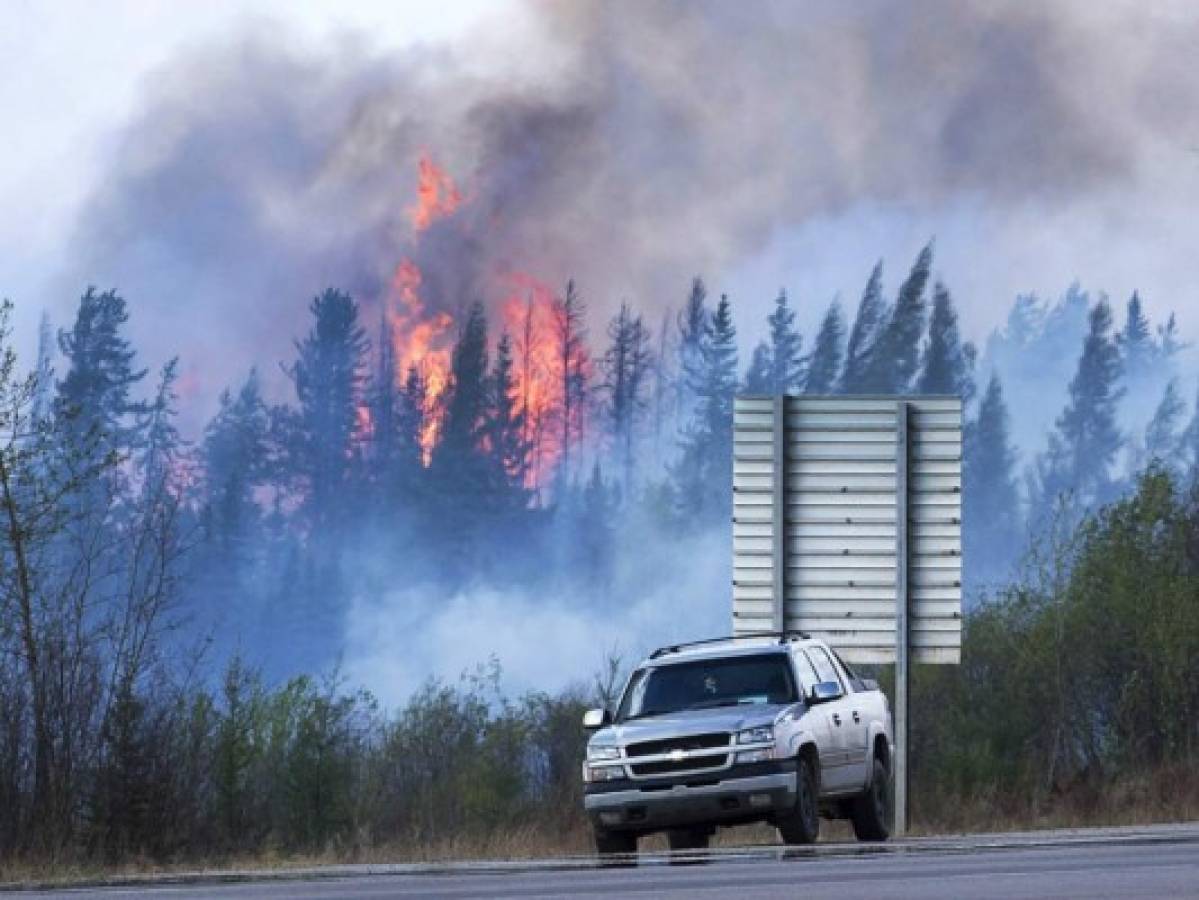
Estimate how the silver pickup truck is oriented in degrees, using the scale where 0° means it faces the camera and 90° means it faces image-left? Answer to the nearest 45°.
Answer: approximately 0°
